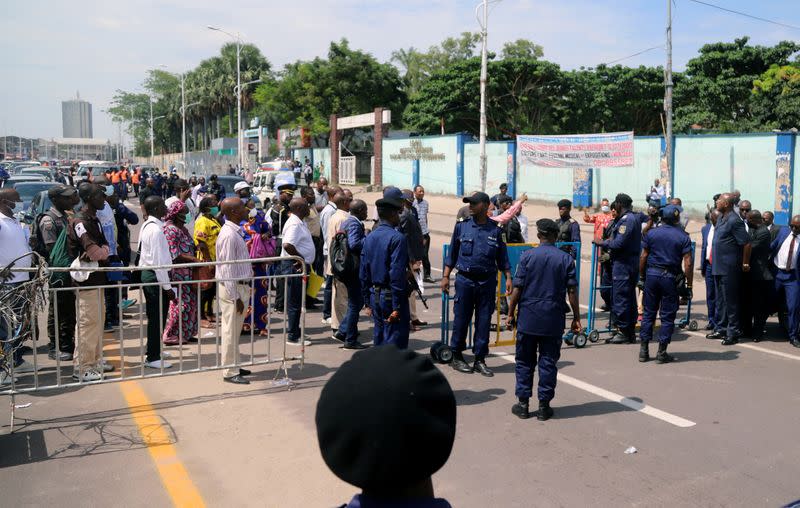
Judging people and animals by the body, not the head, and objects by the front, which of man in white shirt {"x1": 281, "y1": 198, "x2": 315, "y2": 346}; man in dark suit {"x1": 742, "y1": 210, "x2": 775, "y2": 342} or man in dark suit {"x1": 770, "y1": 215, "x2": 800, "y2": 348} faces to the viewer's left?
man in dark suit {"x1": 742, "y1": 210, "x2": 775, "y2": 342}

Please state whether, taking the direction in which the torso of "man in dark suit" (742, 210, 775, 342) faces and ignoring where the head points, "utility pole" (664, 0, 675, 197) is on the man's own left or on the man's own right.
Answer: on the man's own right

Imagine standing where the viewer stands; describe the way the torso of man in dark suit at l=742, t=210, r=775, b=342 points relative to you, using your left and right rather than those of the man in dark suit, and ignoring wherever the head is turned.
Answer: facing to the left of the viewer

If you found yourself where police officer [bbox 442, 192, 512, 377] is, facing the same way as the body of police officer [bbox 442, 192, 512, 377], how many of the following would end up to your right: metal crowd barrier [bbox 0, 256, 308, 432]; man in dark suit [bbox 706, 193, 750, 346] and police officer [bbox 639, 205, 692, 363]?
1

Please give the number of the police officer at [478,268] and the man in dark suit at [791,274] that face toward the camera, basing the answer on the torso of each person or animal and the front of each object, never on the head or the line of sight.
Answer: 2

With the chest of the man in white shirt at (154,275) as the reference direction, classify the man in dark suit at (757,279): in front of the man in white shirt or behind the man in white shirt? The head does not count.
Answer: in front

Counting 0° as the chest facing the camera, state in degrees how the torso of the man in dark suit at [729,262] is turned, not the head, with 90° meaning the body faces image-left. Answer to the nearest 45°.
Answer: approximately 90°

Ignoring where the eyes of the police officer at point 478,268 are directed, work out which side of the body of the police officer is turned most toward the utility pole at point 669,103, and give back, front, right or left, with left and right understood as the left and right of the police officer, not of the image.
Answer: back
